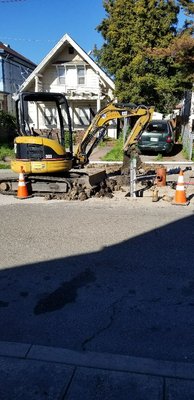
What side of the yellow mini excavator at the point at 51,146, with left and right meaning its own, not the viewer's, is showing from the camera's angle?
right

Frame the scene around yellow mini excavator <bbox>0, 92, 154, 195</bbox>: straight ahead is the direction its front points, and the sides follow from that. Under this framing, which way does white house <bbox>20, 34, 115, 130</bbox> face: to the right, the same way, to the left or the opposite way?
to the right

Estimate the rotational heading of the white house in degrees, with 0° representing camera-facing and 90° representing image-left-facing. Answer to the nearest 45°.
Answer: approximately 0°

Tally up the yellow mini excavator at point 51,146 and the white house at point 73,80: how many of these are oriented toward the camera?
1

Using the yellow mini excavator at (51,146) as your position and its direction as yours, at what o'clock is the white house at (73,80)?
The white house is roughly at 9 o'clock from the yellow mini excavator.

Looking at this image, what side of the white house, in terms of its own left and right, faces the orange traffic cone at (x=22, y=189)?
front

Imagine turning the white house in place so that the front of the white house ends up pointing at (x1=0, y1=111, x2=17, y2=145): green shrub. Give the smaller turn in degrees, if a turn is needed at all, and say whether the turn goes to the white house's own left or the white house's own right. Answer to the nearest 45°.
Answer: approximately 45° to the white house's own right

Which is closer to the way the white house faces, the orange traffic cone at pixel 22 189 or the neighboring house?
the orange traffic cone

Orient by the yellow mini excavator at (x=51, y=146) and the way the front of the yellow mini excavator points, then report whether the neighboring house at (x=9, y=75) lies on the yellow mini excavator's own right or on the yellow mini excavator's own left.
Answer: on the yellow mini excavator's own left

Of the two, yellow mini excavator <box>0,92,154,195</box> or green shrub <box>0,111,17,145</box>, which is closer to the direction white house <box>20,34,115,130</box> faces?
the yellow mini excavator

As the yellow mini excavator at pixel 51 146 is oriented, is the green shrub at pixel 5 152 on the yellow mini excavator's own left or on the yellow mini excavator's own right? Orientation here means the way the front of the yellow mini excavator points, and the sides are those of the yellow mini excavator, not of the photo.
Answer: on the yellow mini excavator's own left

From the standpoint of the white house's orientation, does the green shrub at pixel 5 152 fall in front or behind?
in front
